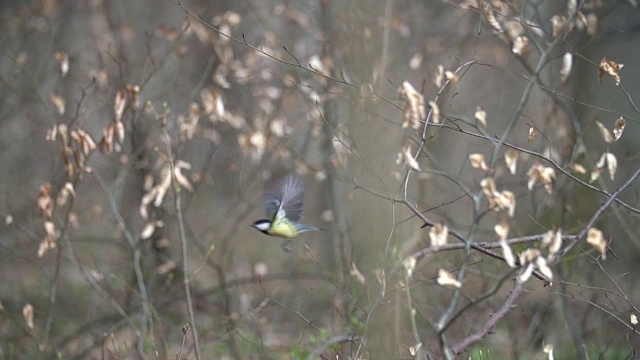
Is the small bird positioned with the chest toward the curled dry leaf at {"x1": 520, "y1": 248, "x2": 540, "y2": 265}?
no

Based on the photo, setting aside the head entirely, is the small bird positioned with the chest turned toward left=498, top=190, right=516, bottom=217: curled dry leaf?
no

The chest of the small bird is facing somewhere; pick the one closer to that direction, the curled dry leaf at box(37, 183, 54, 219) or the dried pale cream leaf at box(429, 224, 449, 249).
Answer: the curled dry leaf

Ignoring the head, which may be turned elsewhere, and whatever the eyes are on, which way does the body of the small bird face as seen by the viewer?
to the viewer's left

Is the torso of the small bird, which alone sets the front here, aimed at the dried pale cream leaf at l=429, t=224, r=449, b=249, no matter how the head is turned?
no

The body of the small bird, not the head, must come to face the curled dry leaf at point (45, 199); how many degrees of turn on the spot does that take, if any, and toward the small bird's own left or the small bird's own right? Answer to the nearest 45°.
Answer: approximately 45° to the small bird's own right
